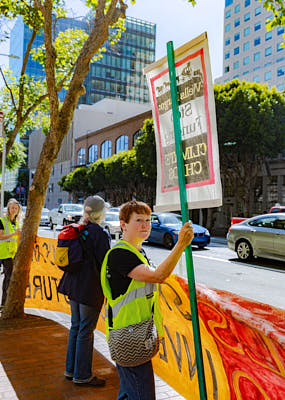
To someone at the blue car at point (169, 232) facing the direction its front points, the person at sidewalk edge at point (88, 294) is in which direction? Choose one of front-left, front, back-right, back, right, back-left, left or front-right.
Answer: front-right

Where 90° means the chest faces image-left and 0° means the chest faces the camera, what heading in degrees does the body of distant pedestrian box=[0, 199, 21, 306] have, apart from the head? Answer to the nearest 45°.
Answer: approximately 315°

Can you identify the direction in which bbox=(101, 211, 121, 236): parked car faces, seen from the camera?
facing the viewer and to the right of the viewer

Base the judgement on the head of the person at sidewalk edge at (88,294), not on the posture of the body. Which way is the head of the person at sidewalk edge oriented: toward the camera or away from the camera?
away from the camera
